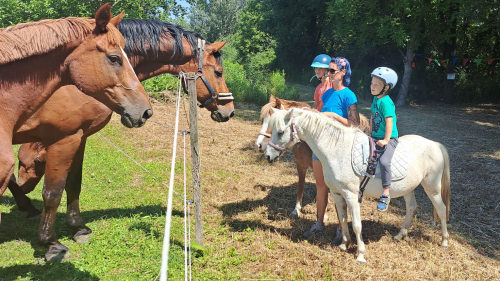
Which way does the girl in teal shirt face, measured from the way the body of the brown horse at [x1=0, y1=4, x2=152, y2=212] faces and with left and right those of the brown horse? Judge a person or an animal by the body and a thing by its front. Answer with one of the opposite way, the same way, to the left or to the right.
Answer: the opposite way

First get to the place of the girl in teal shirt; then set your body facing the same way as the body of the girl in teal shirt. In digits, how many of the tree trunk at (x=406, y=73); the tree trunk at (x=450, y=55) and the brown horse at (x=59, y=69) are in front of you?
1

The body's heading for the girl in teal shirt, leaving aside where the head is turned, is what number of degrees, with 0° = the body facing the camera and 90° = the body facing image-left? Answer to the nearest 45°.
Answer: approximately 45°

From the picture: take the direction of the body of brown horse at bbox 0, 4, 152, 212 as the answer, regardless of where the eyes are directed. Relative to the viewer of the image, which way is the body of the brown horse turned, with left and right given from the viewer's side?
facing to the right of the viewer

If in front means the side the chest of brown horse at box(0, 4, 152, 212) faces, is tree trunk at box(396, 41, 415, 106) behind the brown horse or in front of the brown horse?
in front

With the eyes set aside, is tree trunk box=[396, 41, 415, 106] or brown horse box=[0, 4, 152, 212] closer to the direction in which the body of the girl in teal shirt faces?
the brown horse

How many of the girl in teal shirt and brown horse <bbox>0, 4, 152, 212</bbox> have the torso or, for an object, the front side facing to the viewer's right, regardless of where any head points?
1

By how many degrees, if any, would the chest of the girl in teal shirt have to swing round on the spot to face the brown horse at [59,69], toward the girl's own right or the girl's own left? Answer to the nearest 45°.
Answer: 0° — they already face it

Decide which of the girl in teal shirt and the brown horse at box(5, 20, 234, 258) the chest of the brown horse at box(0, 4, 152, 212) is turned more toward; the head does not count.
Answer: the girl in teal shirt

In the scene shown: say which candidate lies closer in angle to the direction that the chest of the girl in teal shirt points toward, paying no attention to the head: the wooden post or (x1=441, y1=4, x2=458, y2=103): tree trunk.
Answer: the wooden post

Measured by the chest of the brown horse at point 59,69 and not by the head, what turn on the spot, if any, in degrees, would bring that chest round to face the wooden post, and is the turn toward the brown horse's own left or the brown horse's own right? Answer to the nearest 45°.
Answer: approximately 45° to the brown horse's own left

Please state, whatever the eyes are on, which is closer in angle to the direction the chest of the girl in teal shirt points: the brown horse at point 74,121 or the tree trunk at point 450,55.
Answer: the brown horse

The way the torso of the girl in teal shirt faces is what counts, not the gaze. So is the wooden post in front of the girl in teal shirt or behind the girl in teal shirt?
in front
